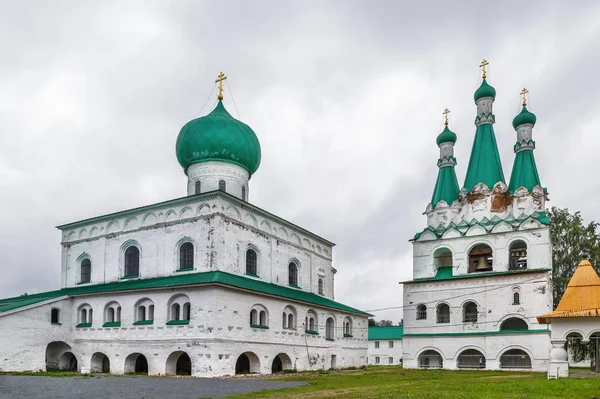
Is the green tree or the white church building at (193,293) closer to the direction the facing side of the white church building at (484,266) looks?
the white church building

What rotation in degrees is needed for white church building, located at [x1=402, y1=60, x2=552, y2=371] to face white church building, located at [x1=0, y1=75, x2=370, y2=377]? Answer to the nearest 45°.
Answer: approximately 45° to its right

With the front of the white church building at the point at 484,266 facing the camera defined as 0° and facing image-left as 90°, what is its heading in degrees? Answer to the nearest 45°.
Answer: approximately 0°

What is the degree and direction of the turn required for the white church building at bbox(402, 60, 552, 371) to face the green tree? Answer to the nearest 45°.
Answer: approximately 135° to its left
